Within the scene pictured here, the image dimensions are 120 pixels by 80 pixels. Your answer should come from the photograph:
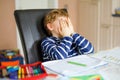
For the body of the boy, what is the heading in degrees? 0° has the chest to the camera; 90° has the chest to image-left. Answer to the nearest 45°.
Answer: approximately 315°

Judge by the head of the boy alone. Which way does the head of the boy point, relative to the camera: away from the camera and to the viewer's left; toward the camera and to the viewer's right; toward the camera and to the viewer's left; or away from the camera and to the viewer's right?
toward the camera and to the viewer's right
